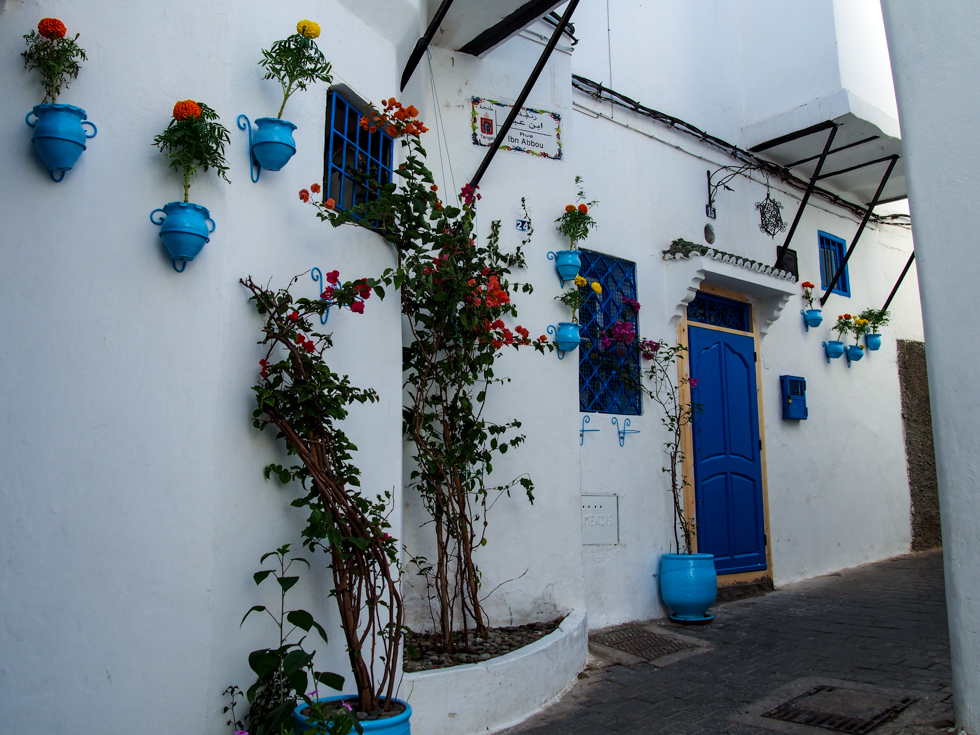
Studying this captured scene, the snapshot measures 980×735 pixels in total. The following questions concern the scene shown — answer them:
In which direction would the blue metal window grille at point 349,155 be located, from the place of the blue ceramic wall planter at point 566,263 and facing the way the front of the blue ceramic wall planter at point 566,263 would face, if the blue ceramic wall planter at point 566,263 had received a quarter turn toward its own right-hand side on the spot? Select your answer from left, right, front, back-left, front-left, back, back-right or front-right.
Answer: front

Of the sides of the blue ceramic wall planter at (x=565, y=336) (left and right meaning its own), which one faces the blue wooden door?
left

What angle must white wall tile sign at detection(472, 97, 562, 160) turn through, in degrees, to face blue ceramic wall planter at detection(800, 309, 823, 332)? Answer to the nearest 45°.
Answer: approximately 90° to its left

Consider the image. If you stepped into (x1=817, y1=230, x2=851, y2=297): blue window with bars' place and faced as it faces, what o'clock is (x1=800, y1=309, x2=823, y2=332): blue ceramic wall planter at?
The blue ceramic wall planter is roughly at 2 o'clock from the blue window with bars.

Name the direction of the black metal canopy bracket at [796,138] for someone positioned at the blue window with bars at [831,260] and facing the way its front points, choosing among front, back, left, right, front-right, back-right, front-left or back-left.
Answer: front-right

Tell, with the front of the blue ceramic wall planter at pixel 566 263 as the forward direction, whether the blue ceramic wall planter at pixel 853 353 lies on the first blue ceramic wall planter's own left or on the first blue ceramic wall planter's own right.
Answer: on the first blue ceramic wall planter's own left

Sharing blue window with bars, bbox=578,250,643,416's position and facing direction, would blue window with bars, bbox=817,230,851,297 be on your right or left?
on your left

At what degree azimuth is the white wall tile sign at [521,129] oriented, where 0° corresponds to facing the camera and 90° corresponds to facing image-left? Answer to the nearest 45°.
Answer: approximately 315°

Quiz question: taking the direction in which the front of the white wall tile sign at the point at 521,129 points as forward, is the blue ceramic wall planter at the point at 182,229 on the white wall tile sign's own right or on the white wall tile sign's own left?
on the white wall tile sign's own right

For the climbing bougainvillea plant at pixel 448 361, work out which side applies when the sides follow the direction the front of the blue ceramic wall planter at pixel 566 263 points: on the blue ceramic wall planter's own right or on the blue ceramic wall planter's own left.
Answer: on the blue ceramic wall planter's own right

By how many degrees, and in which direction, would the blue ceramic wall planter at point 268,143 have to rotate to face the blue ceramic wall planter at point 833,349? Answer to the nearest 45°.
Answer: approximately 90° to its left

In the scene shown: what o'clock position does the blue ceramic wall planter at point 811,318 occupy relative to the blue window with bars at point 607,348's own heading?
The blue ceramic wall planter is roughly at 9 o'clock from the blue window with bars.

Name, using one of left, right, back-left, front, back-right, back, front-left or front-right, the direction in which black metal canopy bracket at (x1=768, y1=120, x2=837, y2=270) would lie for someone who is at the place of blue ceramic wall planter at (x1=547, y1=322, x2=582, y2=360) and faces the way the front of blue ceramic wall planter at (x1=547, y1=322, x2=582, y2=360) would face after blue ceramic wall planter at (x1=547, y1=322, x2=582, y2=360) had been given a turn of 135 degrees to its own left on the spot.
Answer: front-right
